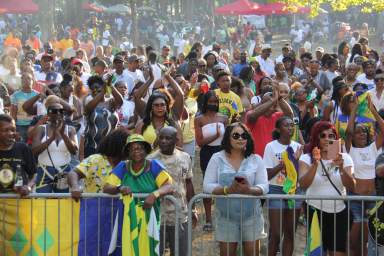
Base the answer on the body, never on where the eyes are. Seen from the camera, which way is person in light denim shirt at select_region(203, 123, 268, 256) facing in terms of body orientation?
toward the camera

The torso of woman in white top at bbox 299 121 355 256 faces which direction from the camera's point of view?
toward the camera

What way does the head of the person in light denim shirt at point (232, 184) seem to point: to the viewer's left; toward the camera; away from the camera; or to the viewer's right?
toward the camera

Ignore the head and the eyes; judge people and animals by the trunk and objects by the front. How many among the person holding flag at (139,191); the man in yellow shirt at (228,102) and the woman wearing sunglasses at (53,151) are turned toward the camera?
3

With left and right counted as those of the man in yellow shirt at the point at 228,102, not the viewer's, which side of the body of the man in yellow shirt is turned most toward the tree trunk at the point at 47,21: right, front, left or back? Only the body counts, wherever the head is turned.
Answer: back

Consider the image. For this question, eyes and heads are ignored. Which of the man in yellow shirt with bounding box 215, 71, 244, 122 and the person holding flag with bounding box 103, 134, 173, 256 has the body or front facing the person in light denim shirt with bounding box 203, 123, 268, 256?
the man in yellow shirt

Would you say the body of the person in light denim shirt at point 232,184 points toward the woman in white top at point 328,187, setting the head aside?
no

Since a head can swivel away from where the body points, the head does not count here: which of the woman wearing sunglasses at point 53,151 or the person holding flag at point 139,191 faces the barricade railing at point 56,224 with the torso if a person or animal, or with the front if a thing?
the woman wearing sunglasses

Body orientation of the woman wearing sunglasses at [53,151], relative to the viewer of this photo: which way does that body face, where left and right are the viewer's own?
facing the viewer

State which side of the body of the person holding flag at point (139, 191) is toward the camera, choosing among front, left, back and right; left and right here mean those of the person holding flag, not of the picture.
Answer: front

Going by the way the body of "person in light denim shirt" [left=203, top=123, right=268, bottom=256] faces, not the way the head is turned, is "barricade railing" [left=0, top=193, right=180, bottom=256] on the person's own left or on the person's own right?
on the person's own right

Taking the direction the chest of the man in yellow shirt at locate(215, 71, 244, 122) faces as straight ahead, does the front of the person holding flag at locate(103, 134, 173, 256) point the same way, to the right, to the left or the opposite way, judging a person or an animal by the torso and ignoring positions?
the same way

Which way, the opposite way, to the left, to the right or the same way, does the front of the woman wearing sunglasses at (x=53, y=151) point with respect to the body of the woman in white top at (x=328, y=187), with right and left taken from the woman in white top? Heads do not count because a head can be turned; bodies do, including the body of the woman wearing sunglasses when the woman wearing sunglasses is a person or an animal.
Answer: the same way

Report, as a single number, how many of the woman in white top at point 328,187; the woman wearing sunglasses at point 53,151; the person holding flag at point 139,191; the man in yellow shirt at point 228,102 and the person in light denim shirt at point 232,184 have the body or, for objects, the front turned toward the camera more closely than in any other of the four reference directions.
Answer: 5

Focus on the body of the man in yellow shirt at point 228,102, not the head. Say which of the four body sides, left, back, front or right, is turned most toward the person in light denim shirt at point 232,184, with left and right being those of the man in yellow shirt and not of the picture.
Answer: front

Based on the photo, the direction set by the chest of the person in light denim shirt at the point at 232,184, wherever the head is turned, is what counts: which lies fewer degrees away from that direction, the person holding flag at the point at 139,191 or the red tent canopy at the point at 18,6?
the person holding flag

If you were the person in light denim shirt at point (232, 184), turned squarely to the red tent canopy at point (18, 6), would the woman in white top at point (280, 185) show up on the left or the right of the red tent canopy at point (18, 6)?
right

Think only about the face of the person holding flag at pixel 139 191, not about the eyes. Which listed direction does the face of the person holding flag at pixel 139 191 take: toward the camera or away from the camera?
toward the camera

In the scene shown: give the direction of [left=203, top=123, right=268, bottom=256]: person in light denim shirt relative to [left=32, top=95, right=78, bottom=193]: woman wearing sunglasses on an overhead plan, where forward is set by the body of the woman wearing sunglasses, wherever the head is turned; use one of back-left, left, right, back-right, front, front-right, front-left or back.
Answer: front-left

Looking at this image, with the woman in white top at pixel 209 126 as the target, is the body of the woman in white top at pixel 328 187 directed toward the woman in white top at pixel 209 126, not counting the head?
no
